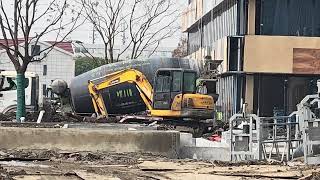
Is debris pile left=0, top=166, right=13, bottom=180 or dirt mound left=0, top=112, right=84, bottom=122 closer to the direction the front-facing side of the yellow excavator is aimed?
the dirt mound

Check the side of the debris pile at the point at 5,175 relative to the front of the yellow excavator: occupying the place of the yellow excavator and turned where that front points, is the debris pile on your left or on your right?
on your left

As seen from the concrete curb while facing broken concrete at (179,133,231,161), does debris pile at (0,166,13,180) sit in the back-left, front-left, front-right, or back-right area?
back-right

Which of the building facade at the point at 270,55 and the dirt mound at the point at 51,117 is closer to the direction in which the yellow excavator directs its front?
the dirt mound

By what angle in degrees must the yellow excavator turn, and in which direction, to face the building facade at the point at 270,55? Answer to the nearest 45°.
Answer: approximately 135° to its right

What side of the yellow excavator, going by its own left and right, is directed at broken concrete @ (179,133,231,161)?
left

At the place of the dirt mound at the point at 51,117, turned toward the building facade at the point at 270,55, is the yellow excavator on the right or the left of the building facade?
right

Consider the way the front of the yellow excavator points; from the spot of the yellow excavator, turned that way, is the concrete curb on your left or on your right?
on your left

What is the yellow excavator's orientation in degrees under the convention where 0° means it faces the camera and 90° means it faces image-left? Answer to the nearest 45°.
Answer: approximately 90°
